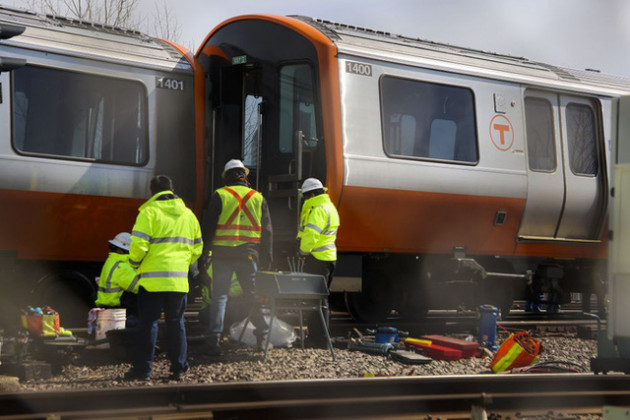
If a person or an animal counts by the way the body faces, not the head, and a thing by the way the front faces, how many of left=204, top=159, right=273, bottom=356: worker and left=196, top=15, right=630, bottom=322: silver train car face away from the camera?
1

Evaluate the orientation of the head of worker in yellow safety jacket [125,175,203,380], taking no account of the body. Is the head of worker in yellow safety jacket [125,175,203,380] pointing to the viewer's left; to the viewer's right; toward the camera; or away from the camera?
away from the camera

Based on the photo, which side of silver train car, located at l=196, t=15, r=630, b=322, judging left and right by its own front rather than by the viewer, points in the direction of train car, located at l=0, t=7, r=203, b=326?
front

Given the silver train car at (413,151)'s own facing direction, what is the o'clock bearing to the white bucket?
The white bucket is roughly at 12 o'clock from the silver train car.

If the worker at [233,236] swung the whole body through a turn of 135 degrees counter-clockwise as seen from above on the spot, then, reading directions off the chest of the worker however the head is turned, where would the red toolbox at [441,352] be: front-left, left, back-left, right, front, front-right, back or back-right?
back-left

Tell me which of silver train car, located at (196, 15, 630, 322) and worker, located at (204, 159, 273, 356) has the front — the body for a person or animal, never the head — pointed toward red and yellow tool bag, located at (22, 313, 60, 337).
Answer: the silver train car

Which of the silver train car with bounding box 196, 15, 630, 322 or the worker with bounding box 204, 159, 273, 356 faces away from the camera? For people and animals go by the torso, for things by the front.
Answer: the worker

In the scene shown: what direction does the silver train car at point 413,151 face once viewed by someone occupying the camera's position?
facing the viewer and to the left of the viewer

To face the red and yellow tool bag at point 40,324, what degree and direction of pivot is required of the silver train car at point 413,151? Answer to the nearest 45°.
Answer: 0° — it already faces it

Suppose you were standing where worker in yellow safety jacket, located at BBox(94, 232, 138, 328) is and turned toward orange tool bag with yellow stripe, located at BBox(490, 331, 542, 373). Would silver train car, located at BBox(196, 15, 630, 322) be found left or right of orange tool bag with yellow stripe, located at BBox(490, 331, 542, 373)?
left

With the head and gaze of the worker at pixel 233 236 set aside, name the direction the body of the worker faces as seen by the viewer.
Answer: away from the camera
